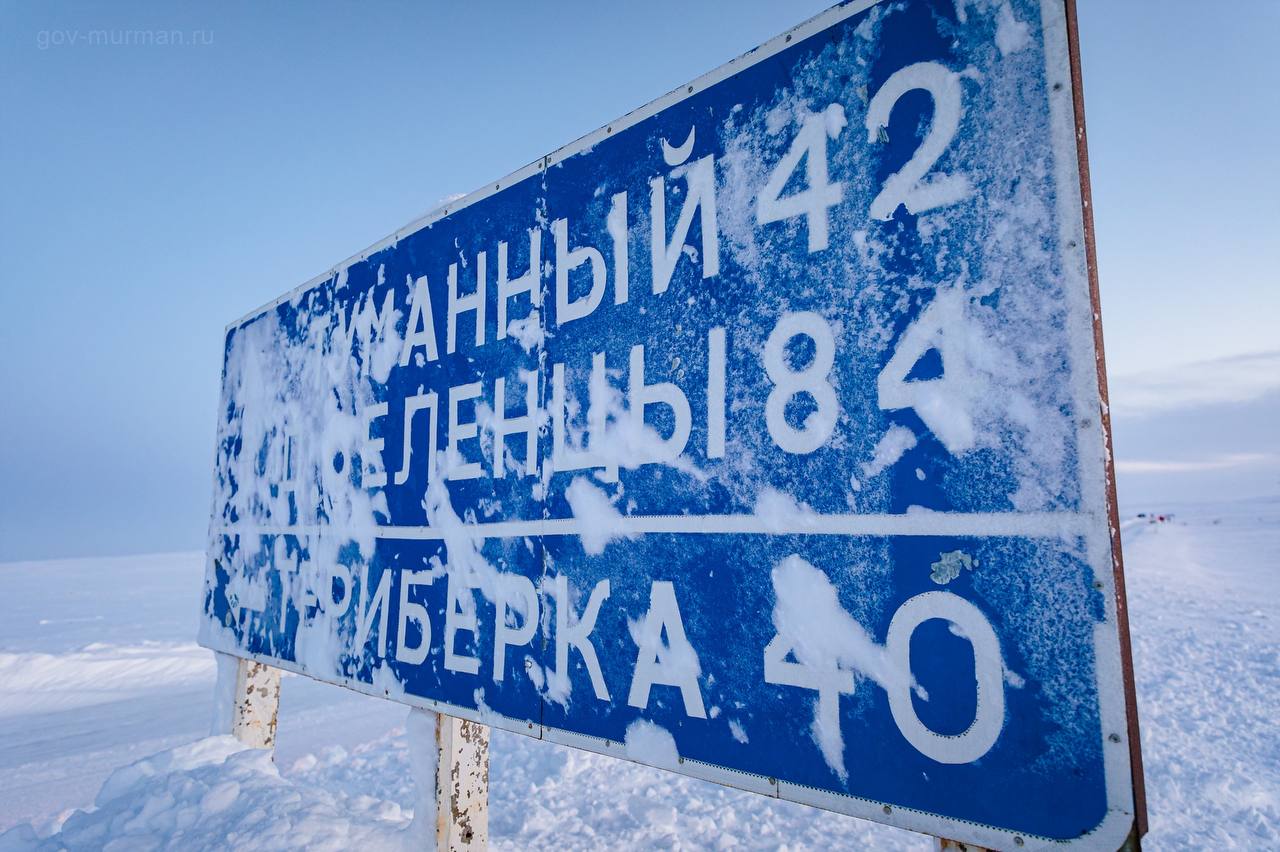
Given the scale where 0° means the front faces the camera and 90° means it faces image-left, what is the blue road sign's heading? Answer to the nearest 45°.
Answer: approximately 45°
